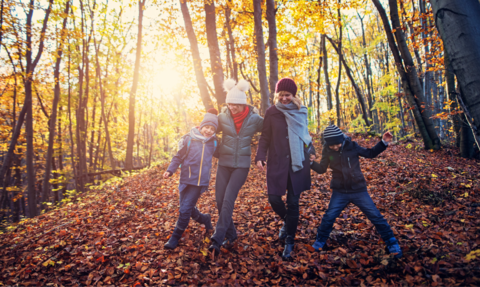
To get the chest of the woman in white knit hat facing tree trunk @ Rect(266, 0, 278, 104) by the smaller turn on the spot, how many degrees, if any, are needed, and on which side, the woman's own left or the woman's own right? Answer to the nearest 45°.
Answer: approximately 180°

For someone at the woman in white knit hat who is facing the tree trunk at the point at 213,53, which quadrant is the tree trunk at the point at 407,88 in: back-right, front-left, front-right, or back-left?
front-right

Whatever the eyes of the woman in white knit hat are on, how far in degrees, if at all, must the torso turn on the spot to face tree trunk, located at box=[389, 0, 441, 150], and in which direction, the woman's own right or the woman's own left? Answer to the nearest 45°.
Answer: approximately 135° to the woman's own left

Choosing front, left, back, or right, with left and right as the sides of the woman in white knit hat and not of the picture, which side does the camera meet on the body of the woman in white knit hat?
front

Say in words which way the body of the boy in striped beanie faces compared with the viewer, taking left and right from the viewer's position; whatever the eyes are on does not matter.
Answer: facing the viewer

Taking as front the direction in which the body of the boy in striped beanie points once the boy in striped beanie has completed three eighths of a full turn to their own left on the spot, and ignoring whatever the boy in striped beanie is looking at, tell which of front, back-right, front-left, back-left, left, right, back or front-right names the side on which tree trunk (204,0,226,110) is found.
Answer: left
